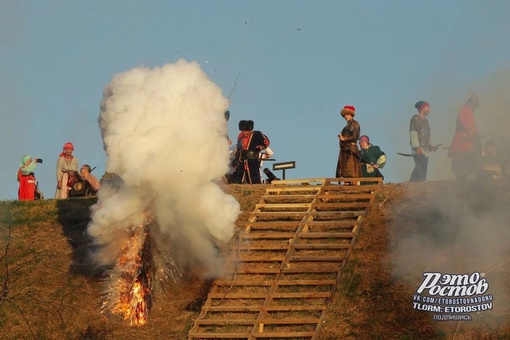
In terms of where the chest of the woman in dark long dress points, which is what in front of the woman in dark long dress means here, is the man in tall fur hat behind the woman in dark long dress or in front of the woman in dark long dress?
in front

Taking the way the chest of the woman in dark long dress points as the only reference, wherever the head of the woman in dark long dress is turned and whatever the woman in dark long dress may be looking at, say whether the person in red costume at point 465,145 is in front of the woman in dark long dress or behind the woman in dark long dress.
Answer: behind
